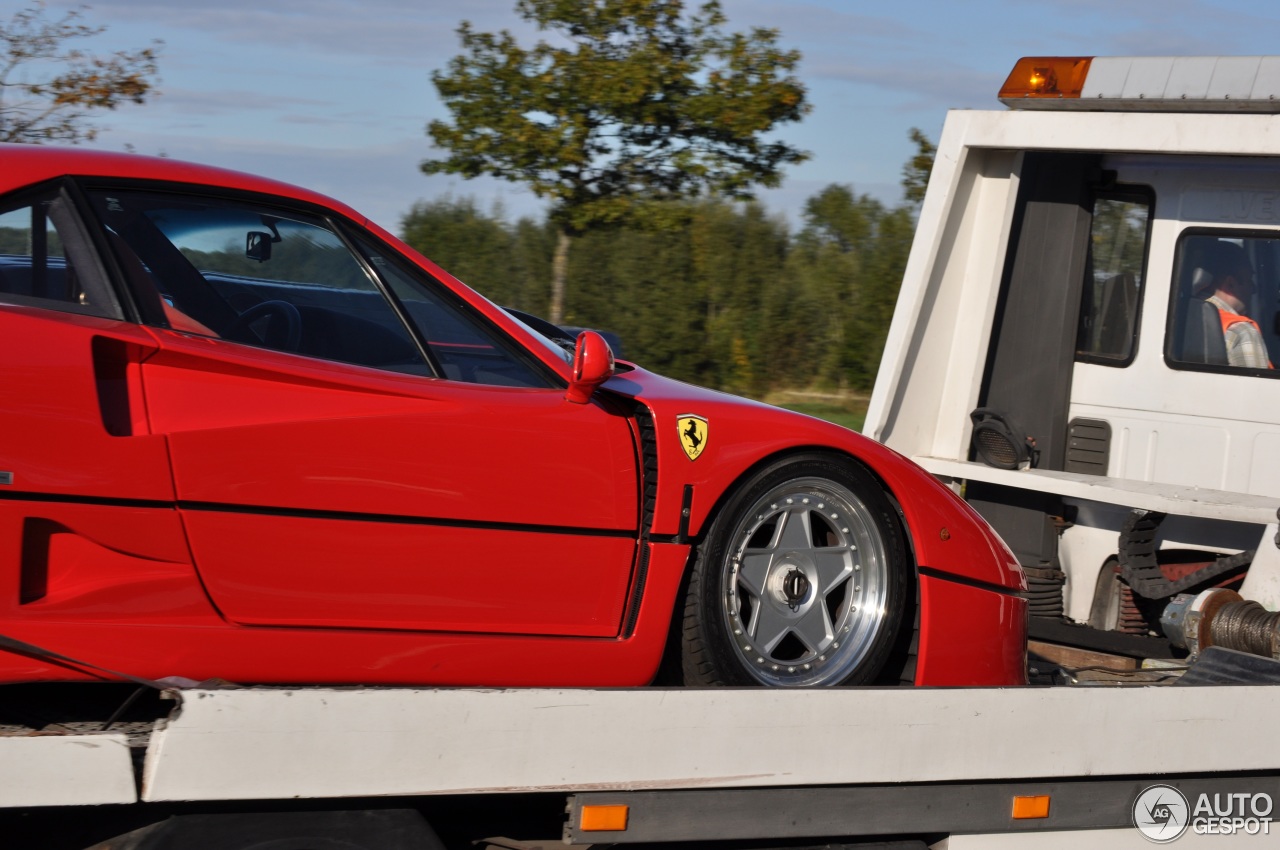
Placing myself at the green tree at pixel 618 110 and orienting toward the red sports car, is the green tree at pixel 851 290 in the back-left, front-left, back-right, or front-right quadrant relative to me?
back-left

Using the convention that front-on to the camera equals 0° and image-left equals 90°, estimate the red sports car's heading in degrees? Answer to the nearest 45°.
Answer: approximately 270°

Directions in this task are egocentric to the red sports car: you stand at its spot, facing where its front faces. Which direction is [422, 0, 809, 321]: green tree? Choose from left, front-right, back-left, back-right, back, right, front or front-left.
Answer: left

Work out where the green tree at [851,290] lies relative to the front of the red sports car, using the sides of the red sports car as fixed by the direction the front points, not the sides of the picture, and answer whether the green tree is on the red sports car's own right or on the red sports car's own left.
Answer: on the red sports car's own left
